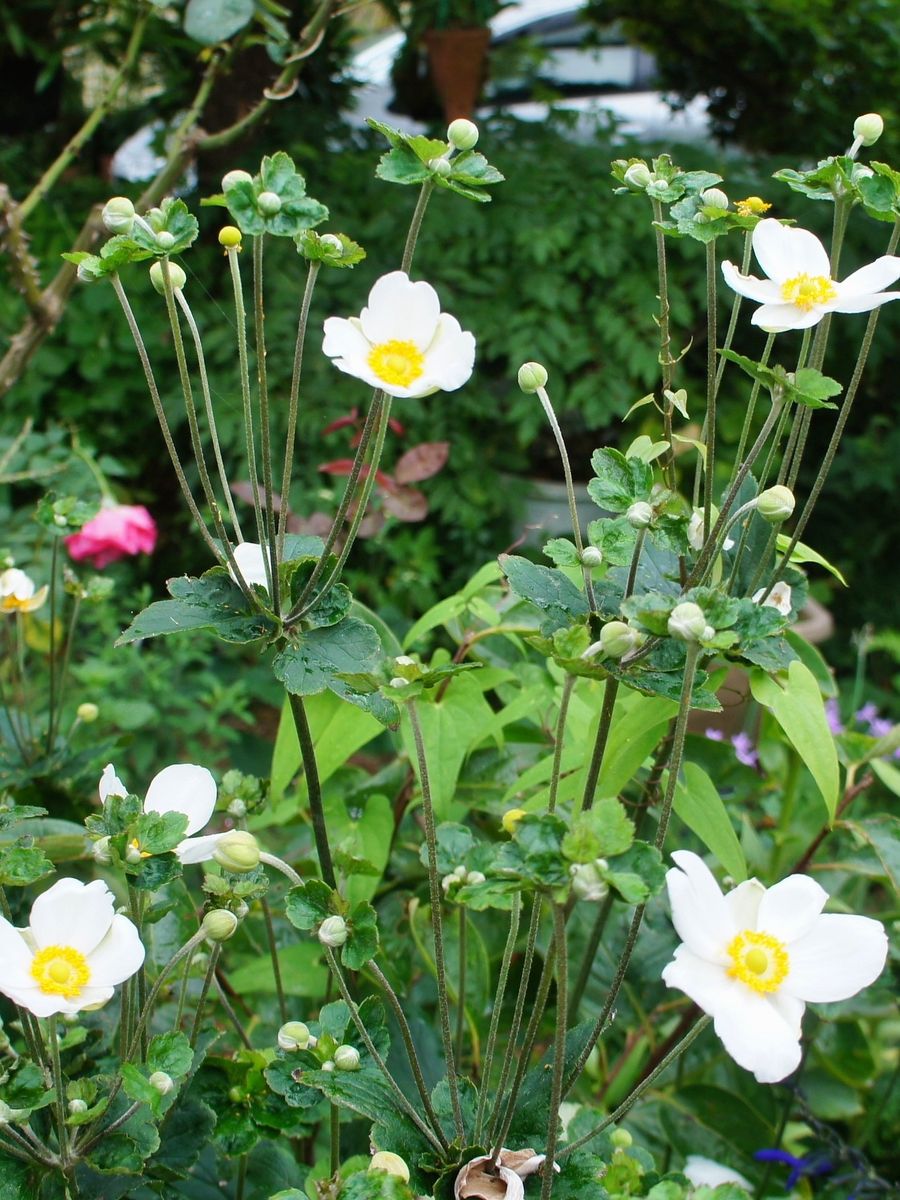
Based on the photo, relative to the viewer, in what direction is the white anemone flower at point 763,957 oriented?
toward the camera

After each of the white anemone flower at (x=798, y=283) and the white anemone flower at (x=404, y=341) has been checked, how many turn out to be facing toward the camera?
2

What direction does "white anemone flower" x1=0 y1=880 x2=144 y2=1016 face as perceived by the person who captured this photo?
facing the viewer

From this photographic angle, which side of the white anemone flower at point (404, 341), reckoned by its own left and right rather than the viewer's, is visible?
front
